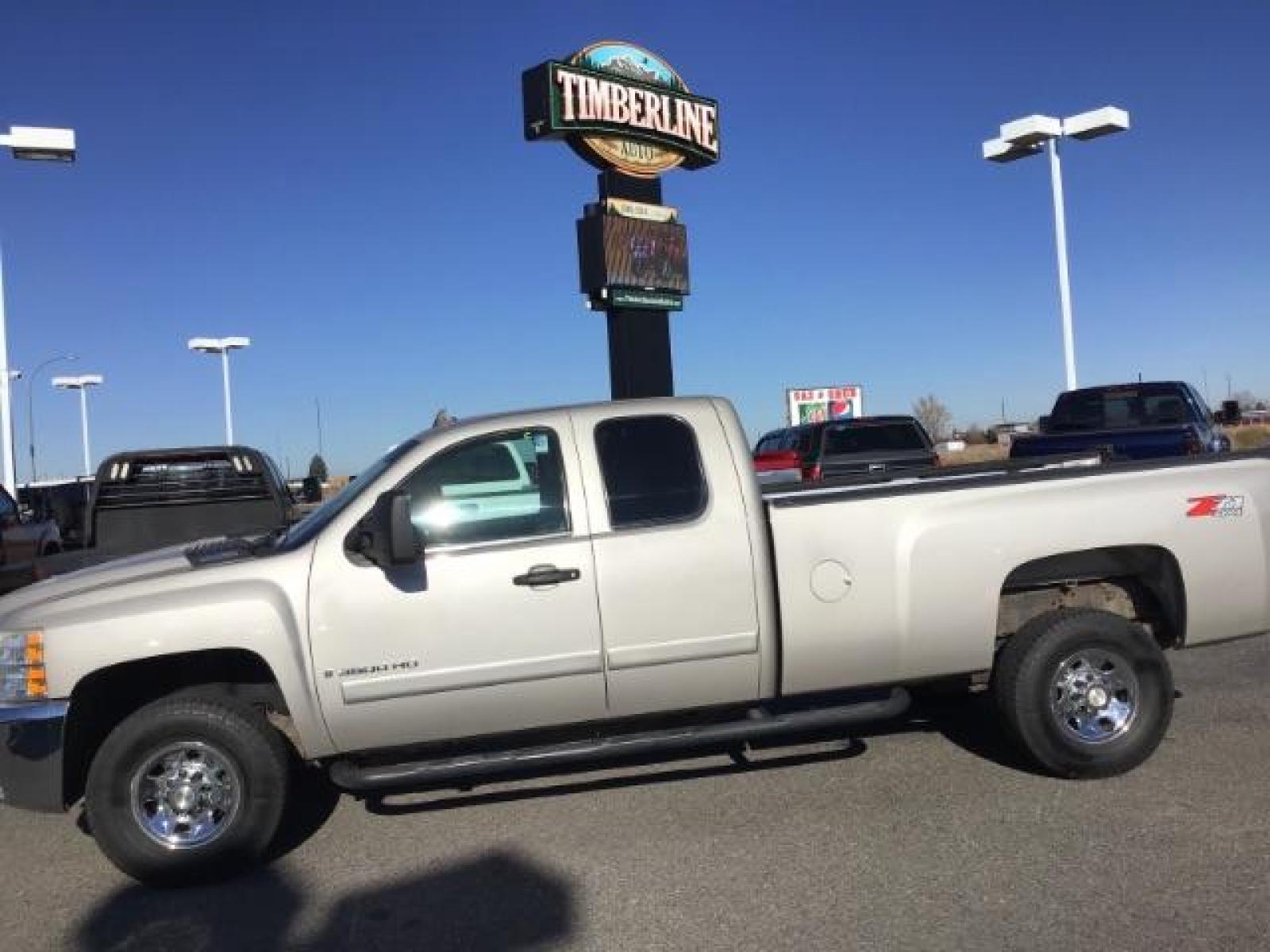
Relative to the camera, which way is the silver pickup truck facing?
to the viewer's left

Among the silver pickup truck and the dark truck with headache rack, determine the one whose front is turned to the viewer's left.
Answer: the silver pickup truck

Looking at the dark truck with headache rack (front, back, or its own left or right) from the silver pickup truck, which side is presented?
back

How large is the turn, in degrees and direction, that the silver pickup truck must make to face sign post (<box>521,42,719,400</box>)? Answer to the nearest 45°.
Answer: approximately 90° to its right

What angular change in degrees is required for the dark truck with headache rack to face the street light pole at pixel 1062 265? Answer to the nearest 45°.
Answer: approximately 45° to its right

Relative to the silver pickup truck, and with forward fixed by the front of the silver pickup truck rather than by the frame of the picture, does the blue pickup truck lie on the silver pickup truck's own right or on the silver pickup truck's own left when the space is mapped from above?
on the silver pickup truck's own right

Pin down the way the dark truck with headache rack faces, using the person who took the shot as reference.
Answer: facing away from the viewer

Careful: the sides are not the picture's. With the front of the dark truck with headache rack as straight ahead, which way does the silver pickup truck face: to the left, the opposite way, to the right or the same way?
to the left

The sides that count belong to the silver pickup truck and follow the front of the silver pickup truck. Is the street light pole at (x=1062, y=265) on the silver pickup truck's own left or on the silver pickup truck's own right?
on the silver pickup truck's own right

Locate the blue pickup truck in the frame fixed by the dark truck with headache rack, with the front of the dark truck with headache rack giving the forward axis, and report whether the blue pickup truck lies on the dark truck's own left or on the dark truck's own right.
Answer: on the dark truck's own right
